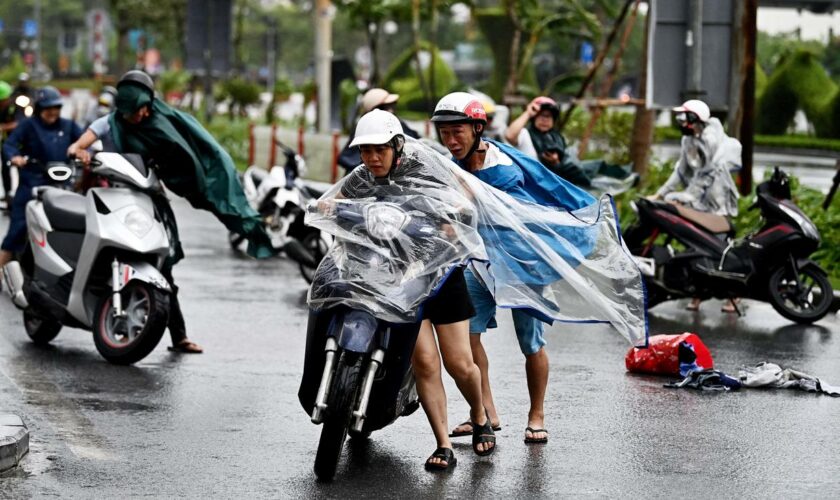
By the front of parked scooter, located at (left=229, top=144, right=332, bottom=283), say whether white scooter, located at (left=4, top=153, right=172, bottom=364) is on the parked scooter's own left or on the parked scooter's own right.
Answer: on the parked scooter's own right

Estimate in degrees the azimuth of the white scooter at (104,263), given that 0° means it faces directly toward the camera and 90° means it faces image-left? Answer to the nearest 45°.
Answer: approximately 315°

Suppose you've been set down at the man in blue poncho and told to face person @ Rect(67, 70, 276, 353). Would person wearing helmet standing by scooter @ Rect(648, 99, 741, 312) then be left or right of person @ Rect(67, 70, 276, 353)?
right

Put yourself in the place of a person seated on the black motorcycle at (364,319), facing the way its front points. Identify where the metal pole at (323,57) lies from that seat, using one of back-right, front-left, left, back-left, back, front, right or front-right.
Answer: back
